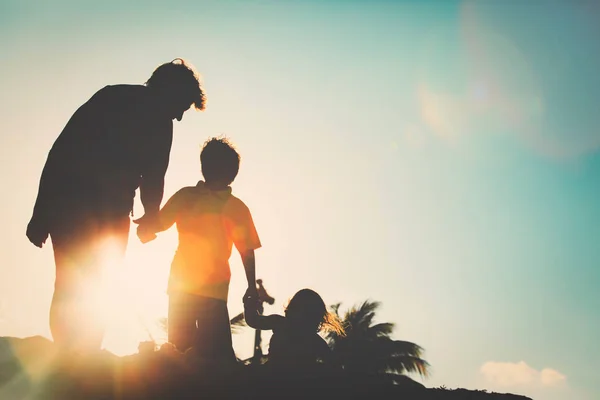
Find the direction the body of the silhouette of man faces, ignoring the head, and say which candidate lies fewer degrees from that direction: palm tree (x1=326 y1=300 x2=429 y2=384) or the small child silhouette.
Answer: the small child silhouette

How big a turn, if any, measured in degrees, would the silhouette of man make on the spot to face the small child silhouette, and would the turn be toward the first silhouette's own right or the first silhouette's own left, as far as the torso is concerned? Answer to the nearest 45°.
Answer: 0° — they already face them

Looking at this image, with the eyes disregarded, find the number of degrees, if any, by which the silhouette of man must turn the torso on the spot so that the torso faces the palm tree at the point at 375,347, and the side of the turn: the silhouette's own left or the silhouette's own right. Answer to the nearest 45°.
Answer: approximately 45° to the silhouette's own left

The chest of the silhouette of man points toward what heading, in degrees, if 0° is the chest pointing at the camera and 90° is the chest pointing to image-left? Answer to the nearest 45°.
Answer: approximately 270°

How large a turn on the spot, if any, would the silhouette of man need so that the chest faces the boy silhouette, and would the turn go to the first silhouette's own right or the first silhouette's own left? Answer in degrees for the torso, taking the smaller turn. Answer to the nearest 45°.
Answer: approximately 45° to the first silhouette's own left
